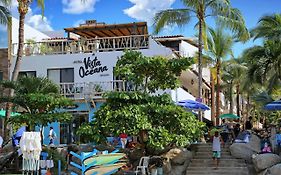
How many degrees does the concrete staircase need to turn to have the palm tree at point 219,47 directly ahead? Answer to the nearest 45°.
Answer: approximately 180°

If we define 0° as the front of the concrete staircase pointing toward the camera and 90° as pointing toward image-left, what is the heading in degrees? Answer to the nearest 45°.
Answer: approximately 0°

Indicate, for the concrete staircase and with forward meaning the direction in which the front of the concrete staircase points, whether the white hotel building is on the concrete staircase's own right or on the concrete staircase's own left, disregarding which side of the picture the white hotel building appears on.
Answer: on the concrete staircase's own right

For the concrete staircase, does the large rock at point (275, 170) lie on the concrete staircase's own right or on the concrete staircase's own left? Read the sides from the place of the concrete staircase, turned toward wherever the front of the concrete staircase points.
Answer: on the concrete staircase's own left

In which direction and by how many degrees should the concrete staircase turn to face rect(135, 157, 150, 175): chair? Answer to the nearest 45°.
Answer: approximately 45° to its right

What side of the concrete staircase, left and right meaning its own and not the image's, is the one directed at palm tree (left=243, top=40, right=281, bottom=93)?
back

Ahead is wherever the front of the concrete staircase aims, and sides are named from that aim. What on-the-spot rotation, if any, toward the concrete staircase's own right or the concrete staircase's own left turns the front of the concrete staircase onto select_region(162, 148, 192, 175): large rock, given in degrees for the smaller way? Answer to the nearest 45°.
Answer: approximately 90° to the concrete staircase's own right

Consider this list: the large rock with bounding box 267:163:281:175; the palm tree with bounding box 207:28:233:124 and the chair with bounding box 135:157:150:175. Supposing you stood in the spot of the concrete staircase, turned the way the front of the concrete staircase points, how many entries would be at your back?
1
